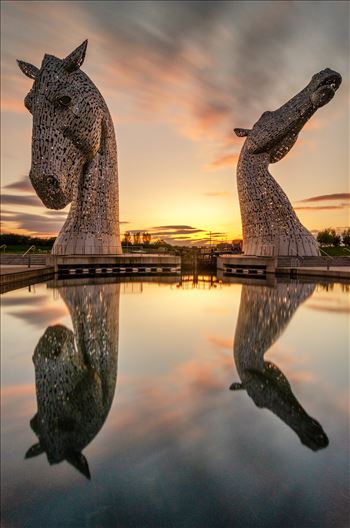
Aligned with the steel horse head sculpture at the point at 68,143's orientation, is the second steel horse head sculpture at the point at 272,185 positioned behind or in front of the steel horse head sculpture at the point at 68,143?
behind

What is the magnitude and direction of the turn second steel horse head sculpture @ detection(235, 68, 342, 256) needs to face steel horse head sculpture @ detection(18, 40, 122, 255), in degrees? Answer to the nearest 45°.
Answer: approximately 135° to its right

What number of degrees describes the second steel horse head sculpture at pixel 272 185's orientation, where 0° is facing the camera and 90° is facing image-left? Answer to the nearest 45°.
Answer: approximately 270°

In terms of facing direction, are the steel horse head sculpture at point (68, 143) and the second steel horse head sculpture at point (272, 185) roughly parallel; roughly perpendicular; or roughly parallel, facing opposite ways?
roughly perpendicular

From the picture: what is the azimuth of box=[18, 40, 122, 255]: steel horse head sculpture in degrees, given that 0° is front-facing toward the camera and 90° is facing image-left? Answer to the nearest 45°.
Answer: approximately 45°

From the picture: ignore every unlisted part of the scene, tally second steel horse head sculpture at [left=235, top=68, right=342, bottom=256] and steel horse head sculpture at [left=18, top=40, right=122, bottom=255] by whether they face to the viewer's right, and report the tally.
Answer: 1

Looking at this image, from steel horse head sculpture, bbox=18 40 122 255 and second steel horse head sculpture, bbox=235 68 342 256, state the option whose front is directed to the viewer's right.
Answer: the second steel horse head sculpture
